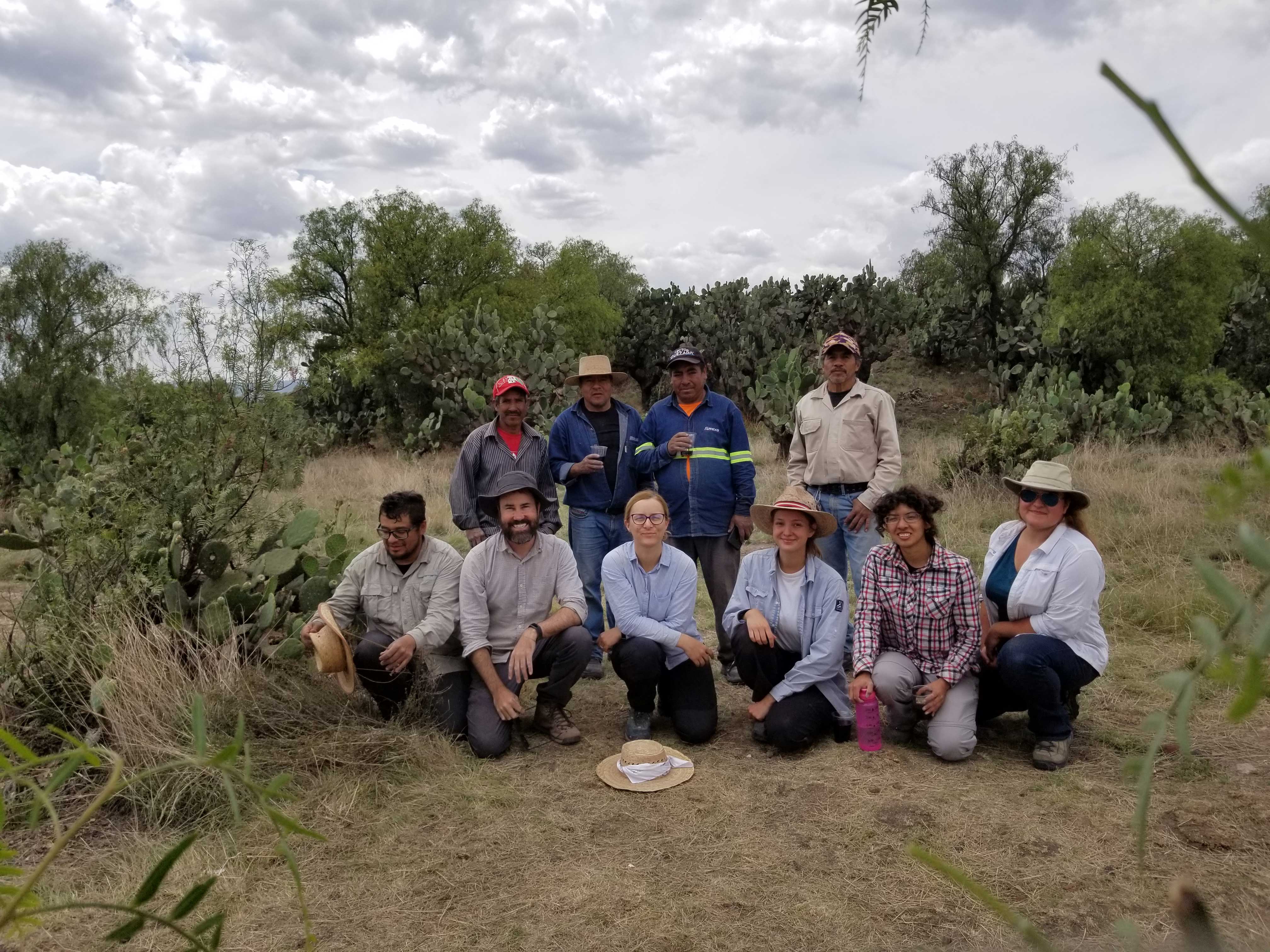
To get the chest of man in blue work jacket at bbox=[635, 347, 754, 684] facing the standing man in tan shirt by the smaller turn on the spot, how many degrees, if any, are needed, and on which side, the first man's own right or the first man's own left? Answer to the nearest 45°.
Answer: approximately 90° to the first man's own left

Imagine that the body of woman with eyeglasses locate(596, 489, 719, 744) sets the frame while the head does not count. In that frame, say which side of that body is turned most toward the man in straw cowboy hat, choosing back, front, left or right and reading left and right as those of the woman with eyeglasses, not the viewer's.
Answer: back

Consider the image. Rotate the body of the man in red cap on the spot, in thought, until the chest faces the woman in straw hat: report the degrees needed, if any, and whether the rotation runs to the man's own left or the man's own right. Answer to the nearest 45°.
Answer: approximately 45° to the man's own left

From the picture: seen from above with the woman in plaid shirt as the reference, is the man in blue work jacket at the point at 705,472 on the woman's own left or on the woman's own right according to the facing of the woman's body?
on the woman's own right

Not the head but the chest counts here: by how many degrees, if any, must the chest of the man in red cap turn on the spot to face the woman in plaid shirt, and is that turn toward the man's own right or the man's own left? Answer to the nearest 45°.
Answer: approximately 45° to the man's own left

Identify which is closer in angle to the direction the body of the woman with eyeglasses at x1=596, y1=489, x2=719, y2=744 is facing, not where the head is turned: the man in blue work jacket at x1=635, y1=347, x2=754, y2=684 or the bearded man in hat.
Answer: the bearded man in hat

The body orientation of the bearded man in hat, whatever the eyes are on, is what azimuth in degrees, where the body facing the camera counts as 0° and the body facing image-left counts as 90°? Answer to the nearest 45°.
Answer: approximately 0°

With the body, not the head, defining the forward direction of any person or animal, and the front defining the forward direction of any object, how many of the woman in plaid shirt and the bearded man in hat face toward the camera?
2

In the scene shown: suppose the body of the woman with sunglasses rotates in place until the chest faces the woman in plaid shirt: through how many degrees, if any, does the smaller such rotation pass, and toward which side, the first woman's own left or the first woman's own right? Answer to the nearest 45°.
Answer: approximately 45° to the first woman's own right

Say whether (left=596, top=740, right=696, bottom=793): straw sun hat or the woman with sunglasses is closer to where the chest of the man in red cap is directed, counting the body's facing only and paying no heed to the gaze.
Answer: the straw sun hat

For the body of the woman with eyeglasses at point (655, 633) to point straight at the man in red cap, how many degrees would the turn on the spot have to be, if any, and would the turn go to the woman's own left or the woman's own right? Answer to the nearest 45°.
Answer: approximately 135° to the woman's own right

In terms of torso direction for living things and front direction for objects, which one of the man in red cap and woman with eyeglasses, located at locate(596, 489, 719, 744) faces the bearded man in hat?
the man in red cap

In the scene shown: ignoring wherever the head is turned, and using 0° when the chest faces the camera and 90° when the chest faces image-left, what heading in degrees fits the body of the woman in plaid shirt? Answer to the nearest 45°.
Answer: approximately 0°
